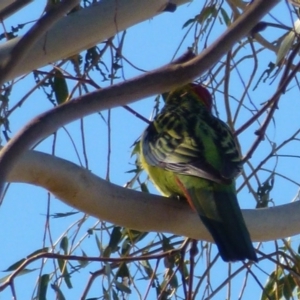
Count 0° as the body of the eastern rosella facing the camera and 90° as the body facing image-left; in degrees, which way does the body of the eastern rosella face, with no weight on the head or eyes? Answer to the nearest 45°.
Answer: approximately 135°
